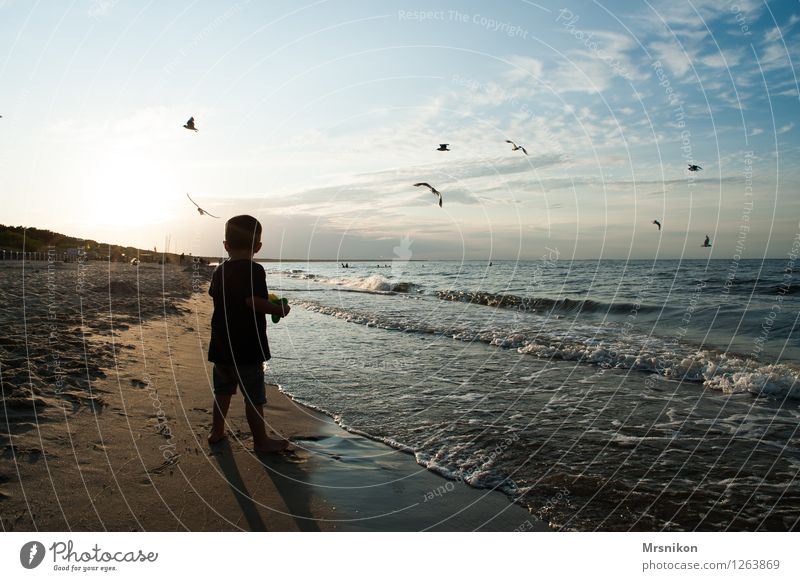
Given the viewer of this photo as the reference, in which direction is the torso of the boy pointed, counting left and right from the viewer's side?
facing away from the viewer and to the right of the viewer
